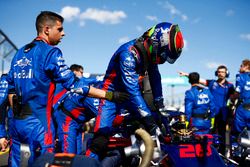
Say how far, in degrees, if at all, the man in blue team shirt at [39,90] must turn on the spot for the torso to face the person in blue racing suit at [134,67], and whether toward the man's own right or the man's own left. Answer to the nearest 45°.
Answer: approximately 45° to the man's own right

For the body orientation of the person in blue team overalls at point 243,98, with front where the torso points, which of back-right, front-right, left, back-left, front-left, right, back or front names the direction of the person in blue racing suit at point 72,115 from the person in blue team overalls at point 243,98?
left

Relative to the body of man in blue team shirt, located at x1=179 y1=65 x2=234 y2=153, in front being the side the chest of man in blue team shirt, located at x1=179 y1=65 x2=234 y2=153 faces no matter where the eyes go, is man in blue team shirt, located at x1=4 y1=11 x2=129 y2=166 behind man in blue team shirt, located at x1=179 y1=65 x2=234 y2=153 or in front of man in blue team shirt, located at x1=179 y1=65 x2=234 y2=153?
in front

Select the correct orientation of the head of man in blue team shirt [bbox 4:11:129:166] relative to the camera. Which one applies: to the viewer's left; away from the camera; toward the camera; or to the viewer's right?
to the viewer's right

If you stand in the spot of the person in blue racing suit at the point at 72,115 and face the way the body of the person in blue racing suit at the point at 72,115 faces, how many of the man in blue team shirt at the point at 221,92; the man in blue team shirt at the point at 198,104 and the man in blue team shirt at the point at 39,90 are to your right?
1

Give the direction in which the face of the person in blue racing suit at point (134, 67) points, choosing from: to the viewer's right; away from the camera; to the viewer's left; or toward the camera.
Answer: to the viewer's right

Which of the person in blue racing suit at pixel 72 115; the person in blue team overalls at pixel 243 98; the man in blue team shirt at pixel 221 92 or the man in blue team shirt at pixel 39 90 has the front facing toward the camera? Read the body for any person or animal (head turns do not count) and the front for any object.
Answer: the man in blue team shirt at pixel 221 92

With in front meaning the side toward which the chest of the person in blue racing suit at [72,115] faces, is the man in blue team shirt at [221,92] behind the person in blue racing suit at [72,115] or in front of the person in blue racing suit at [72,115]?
in front

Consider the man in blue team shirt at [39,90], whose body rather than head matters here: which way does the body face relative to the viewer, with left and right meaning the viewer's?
facing away from the viewer and to the right of the viewer

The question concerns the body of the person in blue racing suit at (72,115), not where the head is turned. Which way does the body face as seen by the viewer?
to the viewer's right

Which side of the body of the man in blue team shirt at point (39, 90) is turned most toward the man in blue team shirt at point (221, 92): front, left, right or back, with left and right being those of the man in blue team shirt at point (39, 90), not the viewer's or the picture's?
front

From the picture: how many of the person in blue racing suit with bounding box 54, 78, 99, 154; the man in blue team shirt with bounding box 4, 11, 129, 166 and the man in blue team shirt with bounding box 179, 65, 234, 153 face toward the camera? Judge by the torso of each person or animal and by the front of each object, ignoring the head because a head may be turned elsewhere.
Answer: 1

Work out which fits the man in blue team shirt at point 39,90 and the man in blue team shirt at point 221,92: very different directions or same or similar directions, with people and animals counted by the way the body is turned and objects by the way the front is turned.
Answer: very different directions
